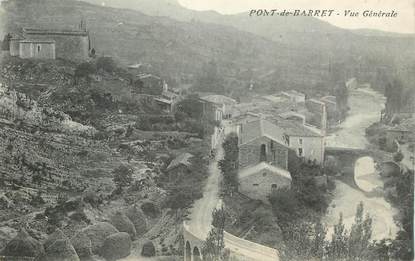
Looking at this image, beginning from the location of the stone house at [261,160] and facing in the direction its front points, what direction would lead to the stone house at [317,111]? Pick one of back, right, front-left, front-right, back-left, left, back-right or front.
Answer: back-left

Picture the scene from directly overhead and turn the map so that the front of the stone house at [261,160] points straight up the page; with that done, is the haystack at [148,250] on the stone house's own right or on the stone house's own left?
on the stone house's own right

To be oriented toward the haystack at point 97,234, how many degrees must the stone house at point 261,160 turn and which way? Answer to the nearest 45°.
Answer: approximately 45° to its right

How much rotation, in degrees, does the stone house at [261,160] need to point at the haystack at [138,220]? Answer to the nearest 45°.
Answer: approximately 45° to its right

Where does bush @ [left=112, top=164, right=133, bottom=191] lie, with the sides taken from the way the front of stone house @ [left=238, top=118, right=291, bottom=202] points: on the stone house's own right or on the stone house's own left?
on the stone house's own right

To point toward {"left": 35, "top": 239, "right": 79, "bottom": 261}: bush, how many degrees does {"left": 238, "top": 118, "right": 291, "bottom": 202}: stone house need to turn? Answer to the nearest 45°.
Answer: approximately 45° to its right

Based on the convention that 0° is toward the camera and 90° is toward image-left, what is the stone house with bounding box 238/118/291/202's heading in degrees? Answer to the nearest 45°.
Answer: approximately 0°

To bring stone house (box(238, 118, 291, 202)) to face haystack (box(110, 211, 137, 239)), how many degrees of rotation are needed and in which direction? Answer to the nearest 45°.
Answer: approximately 45° to its right
